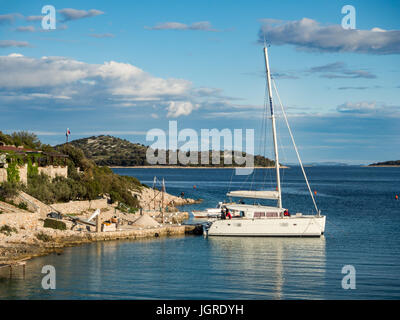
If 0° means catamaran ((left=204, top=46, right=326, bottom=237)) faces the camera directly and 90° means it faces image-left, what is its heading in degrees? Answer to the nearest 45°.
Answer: approximately 270°

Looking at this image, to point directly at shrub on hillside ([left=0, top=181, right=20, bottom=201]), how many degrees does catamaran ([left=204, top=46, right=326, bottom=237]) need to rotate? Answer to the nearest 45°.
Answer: approximately 180°

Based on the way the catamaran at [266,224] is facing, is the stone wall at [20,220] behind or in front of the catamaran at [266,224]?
behind

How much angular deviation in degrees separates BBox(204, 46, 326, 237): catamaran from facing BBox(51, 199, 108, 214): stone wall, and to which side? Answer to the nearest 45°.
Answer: approximately 180°
